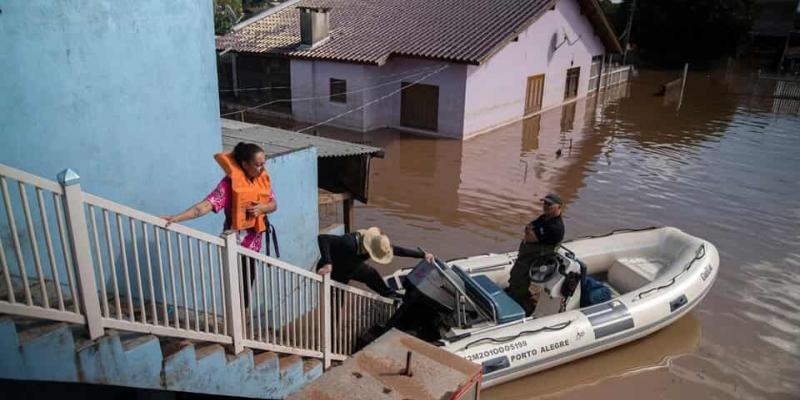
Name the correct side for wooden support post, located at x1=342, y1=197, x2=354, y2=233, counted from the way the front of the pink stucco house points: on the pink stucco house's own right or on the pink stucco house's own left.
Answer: on the pink stucco house's own right

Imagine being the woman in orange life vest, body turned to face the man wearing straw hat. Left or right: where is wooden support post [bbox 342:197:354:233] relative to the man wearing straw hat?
left

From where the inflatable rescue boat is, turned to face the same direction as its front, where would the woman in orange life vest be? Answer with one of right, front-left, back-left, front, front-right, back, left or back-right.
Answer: back

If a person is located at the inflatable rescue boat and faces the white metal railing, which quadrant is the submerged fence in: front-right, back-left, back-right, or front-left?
back-right

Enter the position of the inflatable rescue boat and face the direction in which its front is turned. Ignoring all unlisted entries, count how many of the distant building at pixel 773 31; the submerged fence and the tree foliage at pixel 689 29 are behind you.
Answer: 0

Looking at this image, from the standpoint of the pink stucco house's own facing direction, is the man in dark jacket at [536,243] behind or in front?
in front

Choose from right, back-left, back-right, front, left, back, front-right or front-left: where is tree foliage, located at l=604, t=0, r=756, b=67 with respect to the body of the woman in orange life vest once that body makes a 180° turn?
right

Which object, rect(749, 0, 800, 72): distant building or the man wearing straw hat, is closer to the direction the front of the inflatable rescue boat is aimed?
the distant building

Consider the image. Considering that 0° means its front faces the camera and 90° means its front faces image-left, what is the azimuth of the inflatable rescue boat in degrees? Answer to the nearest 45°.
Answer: approximately 225°

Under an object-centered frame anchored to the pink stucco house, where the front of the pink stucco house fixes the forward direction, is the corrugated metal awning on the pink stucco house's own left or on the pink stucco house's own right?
on the pink stucco house's own right

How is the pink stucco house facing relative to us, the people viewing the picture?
facing the viewer and to the right of the viewer

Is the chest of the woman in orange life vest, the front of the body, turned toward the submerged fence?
no

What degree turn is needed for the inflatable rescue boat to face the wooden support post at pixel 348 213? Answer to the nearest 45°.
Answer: approximately 135° to its left

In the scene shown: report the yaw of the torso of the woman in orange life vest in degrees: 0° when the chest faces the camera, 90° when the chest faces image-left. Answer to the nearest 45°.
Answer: approximately 315°

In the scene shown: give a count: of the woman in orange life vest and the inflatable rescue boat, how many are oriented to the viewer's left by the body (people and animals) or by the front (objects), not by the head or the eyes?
0

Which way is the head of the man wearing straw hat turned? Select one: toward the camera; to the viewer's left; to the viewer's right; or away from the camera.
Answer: to the viewer's right

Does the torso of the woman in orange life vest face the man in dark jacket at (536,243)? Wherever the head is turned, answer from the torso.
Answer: no

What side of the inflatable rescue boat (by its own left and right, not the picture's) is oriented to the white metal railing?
back

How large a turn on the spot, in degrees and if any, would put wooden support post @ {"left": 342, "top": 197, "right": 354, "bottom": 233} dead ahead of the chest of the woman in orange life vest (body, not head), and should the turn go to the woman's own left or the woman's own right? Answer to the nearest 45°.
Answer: approximately 90° to the woman's own left
